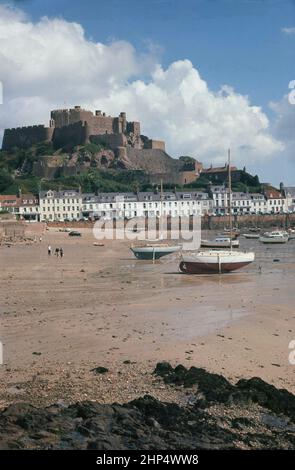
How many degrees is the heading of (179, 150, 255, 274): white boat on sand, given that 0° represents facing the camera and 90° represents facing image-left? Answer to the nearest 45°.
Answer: approximately 270°

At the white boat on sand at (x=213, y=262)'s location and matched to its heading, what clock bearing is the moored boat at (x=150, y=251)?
The moored boat is roughly at 8 o'clock from the white boat on sand.
